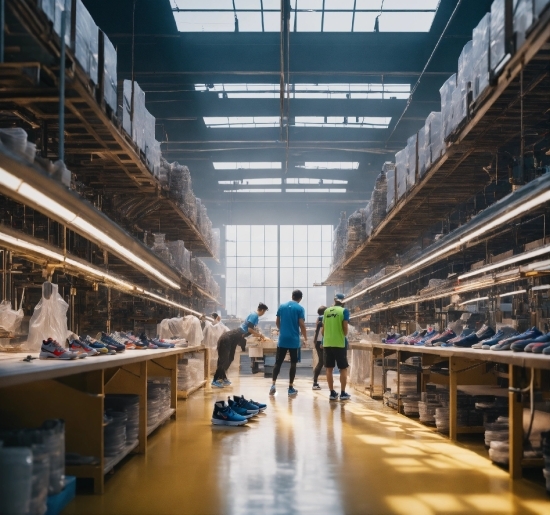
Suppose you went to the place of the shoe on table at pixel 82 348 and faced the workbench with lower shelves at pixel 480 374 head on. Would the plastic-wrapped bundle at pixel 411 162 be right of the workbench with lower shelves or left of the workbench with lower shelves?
left

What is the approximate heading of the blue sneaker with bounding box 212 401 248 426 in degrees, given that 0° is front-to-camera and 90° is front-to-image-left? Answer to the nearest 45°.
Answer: approximately 270°
